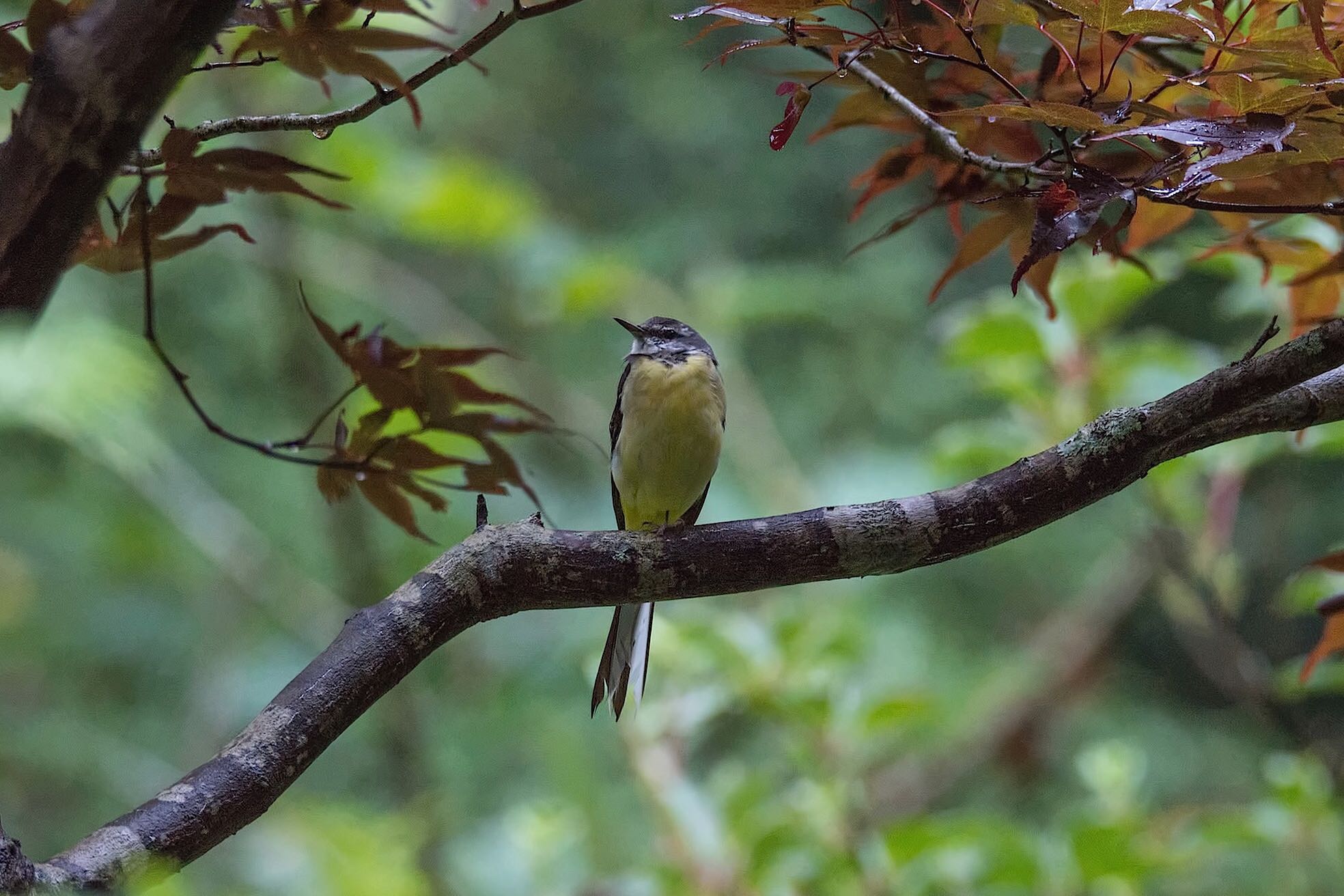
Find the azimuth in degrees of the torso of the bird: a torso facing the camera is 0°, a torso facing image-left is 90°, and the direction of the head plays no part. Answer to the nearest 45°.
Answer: approximately 0°

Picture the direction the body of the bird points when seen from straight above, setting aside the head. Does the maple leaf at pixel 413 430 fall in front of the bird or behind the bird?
in front

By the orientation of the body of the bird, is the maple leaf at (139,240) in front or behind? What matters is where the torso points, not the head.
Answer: in front
